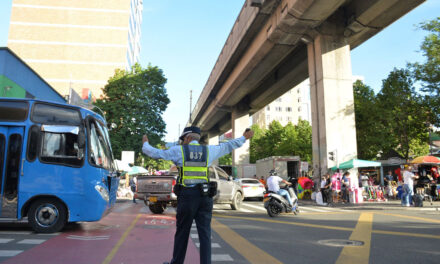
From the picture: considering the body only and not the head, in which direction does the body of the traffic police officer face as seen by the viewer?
away from the camera

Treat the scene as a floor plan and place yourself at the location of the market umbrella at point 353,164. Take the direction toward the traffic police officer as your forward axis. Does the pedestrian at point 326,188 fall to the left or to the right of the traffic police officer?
right
